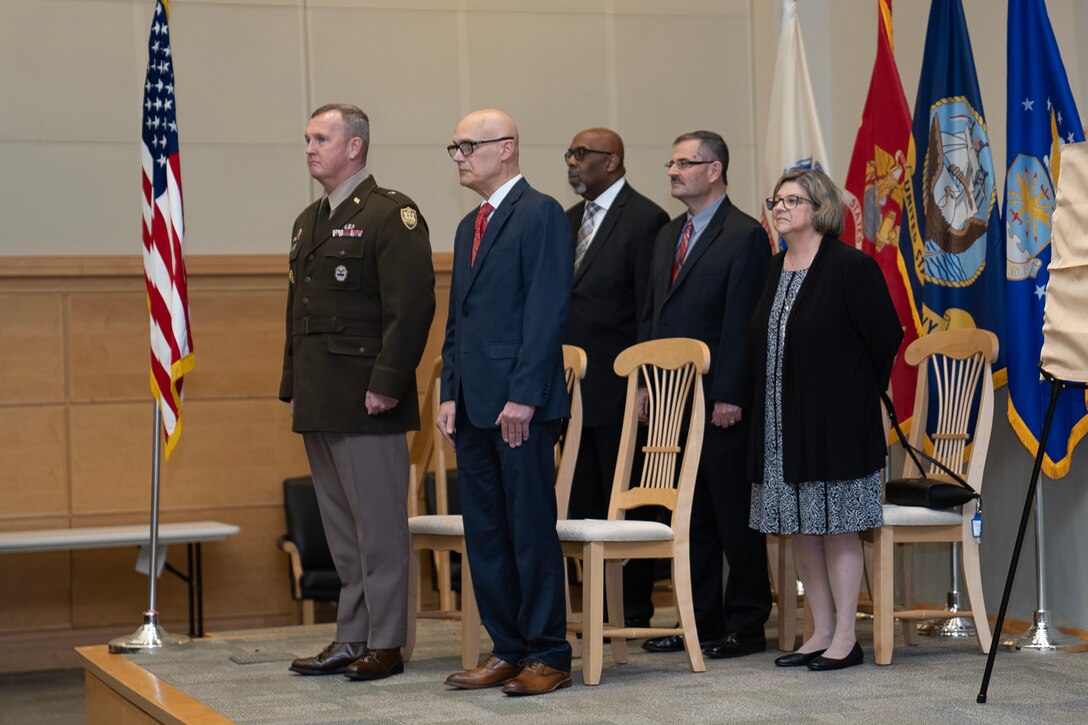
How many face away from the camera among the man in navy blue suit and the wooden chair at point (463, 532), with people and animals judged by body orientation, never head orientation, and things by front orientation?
0

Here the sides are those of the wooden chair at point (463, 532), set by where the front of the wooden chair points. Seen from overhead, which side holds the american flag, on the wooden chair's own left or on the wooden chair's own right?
on the wooden chair's own right

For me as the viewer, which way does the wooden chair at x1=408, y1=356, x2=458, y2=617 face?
facing the viewer and to the left of the viewer

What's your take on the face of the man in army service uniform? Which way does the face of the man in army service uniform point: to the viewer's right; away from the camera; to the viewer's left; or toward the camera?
to the viewer's left

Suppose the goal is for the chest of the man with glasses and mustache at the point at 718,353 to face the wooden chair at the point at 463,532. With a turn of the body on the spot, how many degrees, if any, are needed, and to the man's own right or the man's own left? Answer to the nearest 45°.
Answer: approximately 45° to the man's own right

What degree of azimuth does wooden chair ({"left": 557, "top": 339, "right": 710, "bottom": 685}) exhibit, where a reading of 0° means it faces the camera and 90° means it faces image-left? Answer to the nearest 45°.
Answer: approximately 45°

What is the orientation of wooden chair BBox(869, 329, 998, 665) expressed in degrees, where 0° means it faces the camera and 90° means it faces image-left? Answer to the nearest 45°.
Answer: approximately 45°

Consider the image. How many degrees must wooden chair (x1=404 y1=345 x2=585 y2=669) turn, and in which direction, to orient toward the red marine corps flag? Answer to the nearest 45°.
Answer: approximately 180°

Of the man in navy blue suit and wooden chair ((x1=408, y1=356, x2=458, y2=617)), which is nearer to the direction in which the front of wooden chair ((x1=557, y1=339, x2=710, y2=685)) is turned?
the man in navy blue suit

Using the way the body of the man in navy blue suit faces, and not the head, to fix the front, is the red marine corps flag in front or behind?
behind

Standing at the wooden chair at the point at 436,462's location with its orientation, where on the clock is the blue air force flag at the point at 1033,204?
The blue air force flag is roughly at 8 o'clock from the wooden chair.

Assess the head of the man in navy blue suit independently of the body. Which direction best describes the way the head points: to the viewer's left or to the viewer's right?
to the viewer's left
